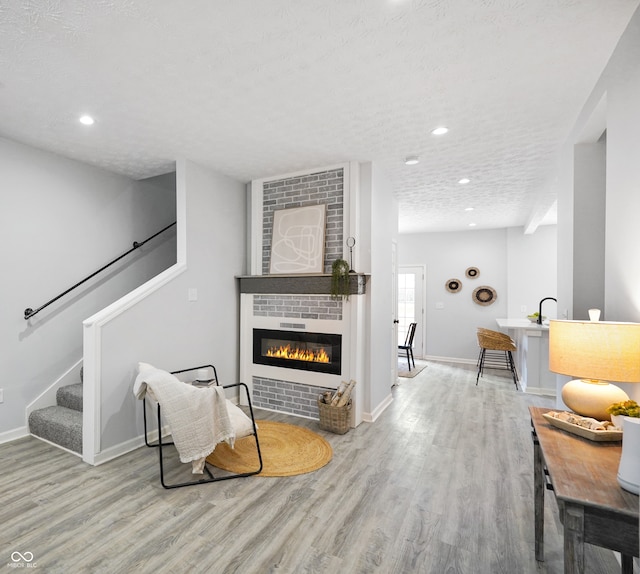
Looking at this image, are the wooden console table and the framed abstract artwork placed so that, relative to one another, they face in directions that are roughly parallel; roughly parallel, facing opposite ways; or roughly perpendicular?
roughly perpendicular

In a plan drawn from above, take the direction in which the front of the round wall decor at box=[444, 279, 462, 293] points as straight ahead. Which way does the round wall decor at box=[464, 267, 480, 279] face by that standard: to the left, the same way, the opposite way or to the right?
the same way

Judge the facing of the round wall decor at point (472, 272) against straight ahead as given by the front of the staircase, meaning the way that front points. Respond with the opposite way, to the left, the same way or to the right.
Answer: the same way

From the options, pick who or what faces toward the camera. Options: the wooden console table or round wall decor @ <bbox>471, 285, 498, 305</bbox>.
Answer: the round wall decor

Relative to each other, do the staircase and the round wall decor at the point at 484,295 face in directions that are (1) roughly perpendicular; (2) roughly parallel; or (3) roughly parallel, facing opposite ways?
roughly parallel

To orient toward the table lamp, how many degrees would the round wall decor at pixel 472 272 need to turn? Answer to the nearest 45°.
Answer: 0° — it already faces it

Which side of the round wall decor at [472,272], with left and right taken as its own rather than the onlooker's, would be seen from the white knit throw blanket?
front

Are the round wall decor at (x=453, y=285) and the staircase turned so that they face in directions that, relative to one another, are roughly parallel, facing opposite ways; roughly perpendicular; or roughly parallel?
roughly parallel

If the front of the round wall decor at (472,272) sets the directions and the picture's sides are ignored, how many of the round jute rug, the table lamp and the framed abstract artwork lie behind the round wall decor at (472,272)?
0

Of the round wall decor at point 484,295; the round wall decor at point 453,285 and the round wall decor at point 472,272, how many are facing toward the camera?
3

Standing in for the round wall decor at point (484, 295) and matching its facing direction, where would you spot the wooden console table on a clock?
The wooden console table is roughly at 12 o'clock from the round wall decor.

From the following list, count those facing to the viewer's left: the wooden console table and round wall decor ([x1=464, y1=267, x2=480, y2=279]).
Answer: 1

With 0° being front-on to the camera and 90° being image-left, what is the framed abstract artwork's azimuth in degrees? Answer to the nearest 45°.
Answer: approximately 45°

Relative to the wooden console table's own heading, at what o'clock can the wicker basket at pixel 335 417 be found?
The wicker basket is roughly at 1 o'clock from the wooden console table.

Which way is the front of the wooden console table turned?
to the viewer's left

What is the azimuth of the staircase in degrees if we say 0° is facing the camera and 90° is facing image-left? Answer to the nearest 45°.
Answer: approximately 45°

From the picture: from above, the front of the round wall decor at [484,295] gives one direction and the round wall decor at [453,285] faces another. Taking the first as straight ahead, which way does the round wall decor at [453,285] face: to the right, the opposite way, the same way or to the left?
the same way

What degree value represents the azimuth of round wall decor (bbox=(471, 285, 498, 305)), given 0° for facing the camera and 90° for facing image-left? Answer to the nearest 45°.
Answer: approximately 0°

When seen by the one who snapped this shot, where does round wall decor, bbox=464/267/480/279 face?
facing the viewer

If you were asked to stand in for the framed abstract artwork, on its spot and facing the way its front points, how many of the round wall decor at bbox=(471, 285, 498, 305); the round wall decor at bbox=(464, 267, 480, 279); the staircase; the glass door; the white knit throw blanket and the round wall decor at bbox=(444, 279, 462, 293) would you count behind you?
4

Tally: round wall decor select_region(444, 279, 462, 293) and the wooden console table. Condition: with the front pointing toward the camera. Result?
1
